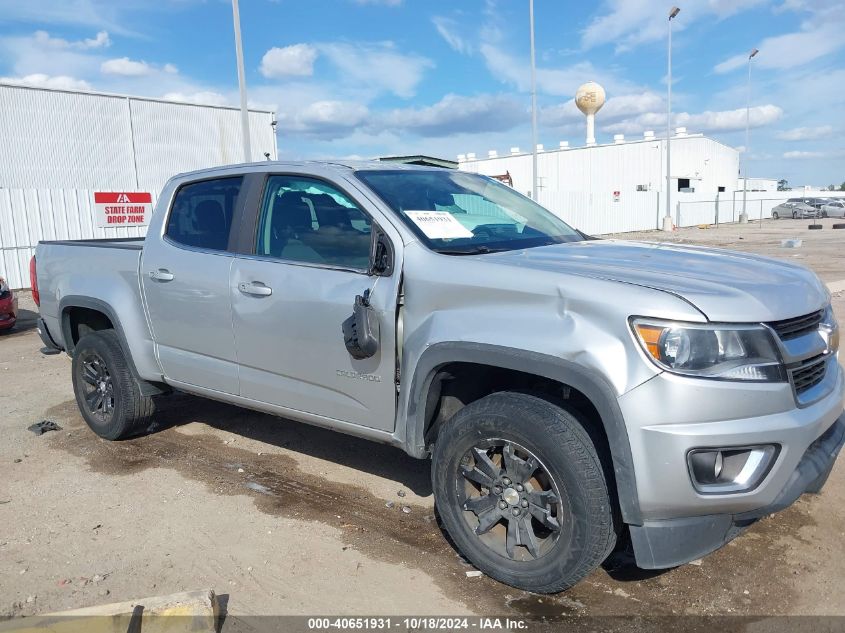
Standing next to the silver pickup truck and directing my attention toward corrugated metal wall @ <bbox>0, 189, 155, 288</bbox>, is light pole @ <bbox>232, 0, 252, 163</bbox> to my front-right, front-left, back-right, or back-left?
front-right

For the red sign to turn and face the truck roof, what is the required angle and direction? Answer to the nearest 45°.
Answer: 0° — it already faces it

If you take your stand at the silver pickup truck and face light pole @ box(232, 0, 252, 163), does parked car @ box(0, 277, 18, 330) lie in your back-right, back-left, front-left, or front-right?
front-left

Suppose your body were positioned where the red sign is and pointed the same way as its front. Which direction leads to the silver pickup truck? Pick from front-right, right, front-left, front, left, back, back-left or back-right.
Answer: front

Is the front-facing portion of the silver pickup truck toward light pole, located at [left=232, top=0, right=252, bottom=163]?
no

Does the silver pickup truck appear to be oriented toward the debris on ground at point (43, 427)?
no

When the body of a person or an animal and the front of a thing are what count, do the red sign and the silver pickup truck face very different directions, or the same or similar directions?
same or similar directions

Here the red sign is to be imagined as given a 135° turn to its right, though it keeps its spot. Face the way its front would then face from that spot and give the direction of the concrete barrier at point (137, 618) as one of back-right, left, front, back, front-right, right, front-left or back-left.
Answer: back-left

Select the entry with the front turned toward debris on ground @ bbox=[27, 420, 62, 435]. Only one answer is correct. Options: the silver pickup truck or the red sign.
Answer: the red sign

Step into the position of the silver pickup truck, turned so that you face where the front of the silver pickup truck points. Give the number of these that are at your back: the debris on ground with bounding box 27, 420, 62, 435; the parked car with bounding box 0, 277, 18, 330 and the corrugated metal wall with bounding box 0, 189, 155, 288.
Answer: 3

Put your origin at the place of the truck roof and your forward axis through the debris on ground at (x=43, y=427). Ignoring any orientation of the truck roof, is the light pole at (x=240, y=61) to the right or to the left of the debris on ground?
right

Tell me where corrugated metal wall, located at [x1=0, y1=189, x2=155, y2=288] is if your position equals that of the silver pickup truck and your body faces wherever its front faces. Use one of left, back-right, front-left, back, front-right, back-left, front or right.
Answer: back

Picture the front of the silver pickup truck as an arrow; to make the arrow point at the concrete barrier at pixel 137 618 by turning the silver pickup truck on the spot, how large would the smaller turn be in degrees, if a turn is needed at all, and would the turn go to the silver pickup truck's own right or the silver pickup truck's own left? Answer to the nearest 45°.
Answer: approximately 135° to the silver pickup truck's own right

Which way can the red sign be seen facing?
toward the camera

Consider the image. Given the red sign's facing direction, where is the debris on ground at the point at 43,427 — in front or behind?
in front

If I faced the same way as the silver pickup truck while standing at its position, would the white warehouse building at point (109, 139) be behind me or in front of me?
behind
